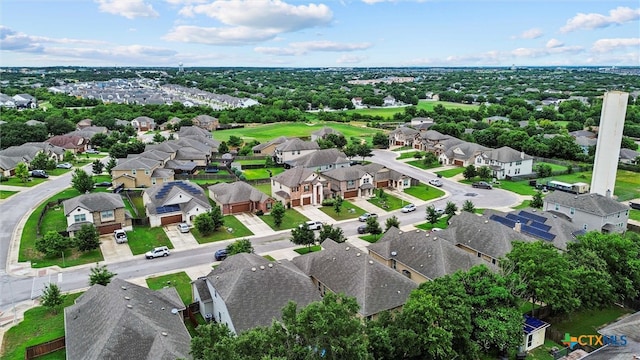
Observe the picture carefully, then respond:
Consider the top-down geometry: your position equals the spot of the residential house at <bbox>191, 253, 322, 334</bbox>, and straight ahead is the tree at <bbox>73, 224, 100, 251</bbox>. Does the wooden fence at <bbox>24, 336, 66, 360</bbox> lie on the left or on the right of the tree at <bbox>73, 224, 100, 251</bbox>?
left

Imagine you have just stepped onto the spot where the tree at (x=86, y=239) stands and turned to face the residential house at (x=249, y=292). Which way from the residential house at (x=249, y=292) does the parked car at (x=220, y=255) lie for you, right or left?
left

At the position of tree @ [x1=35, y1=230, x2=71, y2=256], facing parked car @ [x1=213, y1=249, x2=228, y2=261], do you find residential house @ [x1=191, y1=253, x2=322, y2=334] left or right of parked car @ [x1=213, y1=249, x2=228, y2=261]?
right

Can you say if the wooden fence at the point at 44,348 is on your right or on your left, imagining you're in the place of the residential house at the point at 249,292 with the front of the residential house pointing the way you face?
on your left

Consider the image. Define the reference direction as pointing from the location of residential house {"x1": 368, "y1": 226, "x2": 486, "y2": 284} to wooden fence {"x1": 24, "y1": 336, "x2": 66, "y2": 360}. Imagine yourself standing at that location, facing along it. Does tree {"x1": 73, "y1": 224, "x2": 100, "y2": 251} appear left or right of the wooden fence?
right

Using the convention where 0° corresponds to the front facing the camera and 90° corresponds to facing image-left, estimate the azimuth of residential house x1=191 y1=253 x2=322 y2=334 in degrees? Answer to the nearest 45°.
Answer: approximately 135°
